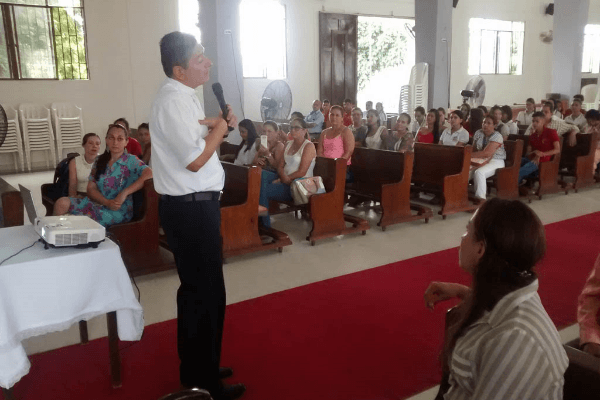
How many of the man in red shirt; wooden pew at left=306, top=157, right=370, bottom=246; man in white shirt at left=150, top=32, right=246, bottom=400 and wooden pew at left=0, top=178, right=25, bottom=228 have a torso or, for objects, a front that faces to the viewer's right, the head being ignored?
1

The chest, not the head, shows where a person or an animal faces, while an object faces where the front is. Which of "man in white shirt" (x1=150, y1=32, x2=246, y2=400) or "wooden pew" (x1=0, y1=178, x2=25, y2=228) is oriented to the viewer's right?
the man in white shirt

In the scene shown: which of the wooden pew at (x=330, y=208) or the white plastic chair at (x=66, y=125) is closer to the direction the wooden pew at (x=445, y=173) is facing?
the wooden pew

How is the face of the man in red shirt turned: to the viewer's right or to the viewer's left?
to the viewer's left

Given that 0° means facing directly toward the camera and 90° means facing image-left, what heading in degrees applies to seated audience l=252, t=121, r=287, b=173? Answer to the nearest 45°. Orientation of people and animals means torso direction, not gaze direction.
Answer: approximately 45°

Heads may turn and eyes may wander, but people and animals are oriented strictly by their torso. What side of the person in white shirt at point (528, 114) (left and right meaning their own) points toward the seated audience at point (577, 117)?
left

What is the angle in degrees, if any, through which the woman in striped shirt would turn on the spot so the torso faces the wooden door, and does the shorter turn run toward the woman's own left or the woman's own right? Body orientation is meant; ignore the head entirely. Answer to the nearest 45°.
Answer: approximately 45° to the woman's own right

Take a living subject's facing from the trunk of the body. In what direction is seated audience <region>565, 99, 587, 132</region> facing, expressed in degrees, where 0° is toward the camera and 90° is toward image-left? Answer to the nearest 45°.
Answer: approximately 45°

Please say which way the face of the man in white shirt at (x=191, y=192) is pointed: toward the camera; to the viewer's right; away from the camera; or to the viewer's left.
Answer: to the viewer's right

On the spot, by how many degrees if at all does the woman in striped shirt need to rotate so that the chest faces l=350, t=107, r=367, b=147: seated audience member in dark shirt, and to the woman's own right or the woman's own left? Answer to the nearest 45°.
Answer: approximately 45° to the woman's own right

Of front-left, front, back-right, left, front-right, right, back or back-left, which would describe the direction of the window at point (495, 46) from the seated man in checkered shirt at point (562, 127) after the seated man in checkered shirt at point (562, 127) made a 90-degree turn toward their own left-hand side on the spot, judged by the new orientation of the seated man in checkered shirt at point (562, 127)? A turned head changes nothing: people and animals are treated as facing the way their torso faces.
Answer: back-left
